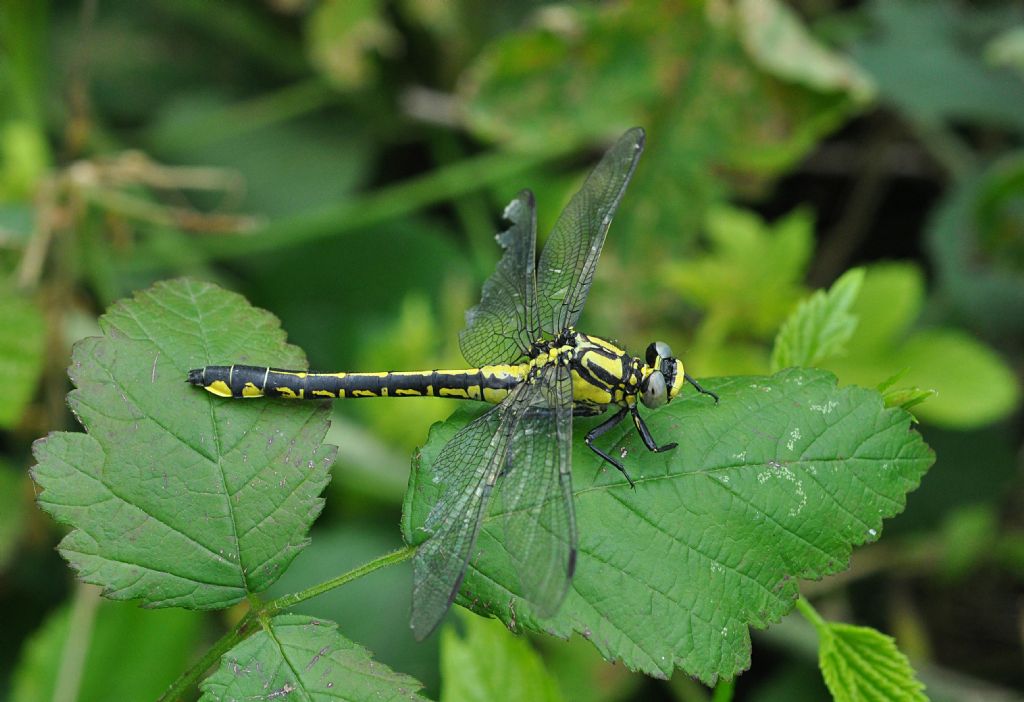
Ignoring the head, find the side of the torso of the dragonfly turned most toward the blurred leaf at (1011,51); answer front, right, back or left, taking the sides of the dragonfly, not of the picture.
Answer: left

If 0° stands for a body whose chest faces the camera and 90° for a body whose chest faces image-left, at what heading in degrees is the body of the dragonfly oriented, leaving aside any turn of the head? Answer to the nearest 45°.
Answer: approximately 270°

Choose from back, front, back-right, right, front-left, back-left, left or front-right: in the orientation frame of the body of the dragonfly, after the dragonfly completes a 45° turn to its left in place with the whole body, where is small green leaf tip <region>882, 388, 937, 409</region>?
right

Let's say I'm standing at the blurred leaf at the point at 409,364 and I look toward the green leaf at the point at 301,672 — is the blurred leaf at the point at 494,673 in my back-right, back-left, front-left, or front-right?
front-left

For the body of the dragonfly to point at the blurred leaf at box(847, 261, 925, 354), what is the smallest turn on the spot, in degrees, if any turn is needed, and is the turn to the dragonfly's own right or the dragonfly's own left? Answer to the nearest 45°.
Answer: approximately 45° to the dragonfly's own left

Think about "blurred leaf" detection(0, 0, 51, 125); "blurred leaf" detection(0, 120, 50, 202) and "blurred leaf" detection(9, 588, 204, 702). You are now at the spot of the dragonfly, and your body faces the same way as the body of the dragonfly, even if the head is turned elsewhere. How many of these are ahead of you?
0

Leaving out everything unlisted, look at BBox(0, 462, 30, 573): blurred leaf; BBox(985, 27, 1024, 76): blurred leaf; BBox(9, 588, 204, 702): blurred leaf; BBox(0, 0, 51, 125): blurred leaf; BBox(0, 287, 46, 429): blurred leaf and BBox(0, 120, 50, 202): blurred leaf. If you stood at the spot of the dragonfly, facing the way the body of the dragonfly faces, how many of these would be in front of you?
1

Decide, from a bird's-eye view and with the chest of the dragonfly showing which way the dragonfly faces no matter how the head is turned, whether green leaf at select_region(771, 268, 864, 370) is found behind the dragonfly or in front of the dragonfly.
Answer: in front

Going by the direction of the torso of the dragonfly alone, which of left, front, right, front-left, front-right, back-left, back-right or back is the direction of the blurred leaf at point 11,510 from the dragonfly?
back-left

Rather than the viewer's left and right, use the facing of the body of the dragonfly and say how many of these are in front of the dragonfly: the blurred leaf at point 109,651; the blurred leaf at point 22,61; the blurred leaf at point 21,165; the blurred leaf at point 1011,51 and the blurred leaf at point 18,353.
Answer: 1

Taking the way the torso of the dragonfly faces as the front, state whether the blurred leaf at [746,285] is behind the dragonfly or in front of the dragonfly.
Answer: in front

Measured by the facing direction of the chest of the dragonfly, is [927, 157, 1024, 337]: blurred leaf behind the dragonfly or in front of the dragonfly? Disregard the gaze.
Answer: in front

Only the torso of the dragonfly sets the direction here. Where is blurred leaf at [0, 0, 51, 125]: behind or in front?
behind
